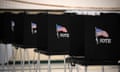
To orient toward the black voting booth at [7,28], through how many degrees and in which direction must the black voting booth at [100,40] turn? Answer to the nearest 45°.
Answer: approximately 90° to its right

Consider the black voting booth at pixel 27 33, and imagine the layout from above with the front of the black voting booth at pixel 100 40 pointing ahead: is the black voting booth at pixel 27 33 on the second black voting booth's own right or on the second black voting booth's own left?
on the second black voting booth's own right
